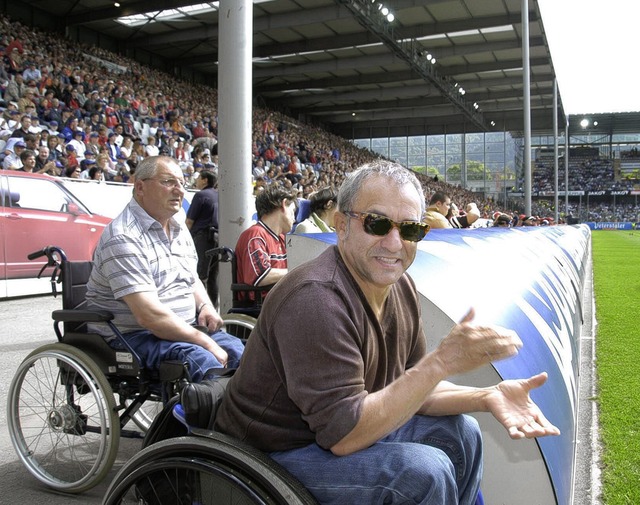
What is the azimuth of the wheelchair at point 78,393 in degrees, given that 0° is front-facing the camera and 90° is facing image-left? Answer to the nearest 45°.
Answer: approximately 315°

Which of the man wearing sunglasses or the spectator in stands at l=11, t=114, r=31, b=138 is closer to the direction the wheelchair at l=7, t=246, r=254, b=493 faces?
the man wearing sunglasses

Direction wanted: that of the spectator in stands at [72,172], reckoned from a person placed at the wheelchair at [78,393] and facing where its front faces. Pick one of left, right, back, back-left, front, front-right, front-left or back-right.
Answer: back-left

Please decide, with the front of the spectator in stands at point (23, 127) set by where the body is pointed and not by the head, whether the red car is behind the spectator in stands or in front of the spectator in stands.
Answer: in front

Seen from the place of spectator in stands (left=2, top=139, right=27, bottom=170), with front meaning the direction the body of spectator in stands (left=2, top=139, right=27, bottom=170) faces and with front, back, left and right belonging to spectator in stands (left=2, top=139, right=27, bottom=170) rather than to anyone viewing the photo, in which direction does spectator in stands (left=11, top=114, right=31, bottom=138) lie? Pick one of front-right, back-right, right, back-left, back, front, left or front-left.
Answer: back-left

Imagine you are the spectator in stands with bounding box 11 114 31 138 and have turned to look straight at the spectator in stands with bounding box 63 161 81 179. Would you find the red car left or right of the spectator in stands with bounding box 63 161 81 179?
right

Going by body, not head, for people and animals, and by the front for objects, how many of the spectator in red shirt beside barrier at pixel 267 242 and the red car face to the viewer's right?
2

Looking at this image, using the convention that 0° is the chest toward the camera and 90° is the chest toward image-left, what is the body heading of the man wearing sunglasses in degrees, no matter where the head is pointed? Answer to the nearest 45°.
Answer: approximately 315°

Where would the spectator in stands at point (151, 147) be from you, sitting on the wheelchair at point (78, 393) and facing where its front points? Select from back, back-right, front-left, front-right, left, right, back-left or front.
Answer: back-left

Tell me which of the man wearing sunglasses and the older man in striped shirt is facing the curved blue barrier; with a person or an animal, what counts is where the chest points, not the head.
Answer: the older man in striped shirt

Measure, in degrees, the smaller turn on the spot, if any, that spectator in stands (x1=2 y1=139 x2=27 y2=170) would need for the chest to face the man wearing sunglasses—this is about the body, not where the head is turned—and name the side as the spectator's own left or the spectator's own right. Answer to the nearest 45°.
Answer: approximately 45° to the spectator's own right

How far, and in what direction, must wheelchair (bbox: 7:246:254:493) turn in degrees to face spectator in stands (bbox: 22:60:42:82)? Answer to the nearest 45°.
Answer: approximately 135° to its left

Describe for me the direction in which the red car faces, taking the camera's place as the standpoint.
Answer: facing to the right of the viewer
